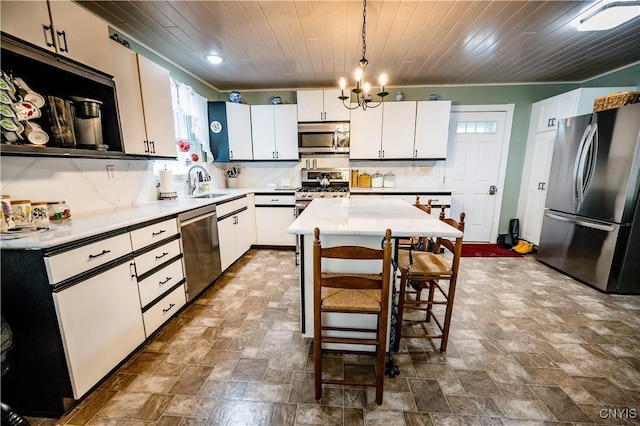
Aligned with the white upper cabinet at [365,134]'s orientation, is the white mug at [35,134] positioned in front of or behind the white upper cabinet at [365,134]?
in front

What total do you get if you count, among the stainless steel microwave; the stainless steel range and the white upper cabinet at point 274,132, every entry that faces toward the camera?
3

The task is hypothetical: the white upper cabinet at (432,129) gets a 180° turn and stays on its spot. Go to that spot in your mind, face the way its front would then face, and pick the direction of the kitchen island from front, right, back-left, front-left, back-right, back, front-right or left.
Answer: back

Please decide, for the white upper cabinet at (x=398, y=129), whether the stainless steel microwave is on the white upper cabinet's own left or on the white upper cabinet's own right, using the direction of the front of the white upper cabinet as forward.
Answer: on the white upper cabinet's own right

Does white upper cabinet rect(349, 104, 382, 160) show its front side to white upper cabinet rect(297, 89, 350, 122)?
no

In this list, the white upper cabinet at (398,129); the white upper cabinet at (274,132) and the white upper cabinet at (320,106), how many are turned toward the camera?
3

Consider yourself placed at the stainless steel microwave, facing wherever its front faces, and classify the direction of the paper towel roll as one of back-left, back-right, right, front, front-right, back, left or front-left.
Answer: front-right

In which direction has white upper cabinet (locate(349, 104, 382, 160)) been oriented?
toward the camera

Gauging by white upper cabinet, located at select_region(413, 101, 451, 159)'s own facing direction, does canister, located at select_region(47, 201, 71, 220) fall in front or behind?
in front

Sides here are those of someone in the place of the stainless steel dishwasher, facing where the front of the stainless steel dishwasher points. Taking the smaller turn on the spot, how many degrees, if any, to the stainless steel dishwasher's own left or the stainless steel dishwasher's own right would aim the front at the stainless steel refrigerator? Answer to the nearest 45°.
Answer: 0° — it already faces it

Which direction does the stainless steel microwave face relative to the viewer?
toward the camera

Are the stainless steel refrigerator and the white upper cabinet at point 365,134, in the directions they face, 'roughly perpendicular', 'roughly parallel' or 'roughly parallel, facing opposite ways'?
roughly perpendicular

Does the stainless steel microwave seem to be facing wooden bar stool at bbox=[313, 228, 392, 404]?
yes

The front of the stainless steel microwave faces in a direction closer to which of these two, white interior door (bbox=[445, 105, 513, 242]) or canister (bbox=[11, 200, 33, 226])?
the canister

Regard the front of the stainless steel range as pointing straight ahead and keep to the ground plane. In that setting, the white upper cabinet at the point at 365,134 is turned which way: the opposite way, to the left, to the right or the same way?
the same way

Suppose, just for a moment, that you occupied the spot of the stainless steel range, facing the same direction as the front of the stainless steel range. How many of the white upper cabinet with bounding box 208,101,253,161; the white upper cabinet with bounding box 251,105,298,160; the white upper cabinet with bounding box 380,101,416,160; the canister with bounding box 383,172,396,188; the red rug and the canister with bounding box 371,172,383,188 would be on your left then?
4

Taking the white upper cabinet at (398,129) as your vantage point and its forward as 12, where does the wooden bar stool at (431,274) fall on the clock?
The wooden bar stool is roughly at 12 o'clock from the white upper cabinet.
